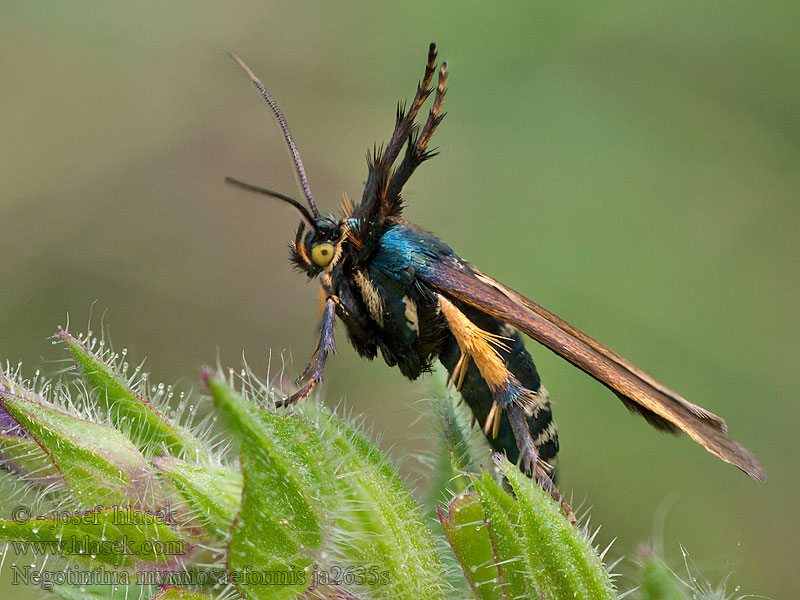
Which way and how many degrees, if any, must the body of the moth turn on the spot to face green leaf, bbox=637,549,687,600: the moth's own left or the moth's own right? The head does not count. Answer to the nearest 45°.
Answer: approximately 135° to the moth's own left

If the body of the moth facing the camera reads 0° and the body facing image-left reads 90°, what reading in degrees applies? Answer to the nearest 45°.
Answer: approximately 90°

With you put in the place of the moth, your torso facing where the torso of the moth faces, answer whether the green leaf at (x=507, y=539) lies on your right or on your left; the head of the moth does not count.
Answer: on your left
